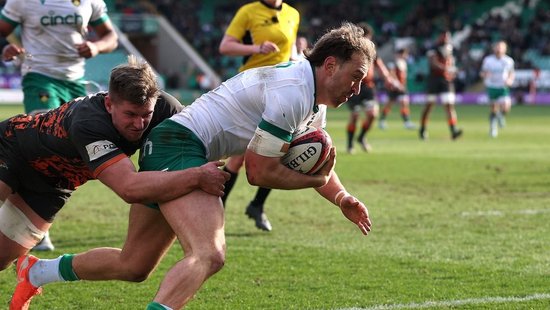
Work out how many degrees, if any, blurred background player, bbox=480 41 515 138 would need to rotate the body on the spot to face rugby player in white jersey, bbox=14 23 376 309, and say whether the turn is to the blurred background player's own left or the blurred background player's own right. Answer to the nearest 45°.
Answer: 0° — they already face them

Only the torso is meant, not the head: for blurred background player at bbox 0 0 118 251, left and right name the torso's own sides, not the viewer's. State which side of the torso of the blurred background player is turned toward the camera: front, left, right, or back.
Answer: front

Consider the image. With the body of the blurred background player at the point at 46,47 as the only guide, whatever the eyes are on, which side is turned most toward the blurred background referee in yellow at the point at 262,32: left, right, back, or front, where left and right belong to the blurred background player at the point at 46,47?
left

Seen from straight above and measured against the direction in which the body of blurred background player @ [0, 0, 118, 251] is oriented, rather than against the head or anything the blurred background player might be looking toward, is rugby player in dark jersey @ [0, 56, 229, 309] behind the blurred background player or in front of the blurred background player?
in front

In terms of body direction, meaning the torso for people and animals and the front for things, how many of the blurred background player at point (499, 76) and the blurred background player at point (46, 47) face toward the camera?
2

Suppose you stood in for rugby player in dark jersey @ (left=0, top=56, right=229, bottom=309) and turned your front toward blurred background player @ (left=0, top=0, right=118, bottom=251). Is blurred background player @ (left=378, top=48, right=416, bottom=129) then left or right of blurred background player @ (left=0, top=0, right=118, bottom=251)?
right

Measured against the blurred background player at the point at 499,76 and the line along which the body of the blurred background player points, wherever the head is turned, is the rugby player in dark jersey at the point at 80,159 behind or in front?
in front

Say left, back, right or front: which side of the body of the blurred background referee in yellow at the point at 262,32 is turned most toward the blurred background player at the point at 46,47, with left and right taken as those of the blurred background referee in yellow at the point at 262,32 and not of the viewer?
right

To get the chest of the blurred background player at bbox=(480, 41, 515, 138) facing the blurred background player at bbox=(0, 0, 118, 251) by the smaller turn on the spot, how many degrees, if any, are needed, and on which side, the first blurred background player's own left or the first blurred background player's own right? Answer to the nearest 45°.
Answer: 0° — they already face them

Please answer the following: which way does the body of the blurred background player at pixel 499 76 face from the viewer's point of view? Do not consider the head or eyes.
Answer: toward the camera

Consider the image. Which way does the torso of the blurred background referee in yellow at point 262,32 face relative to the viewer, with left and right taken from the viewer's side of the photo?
facing the viewer and to the right of the viewer

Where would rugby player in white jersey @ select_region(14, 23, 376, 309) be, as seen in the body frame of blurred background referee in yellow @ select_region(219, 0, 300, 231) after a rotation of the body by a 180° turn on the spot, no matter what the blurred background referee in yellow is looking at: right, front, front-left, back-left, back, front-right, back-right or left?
back-left
